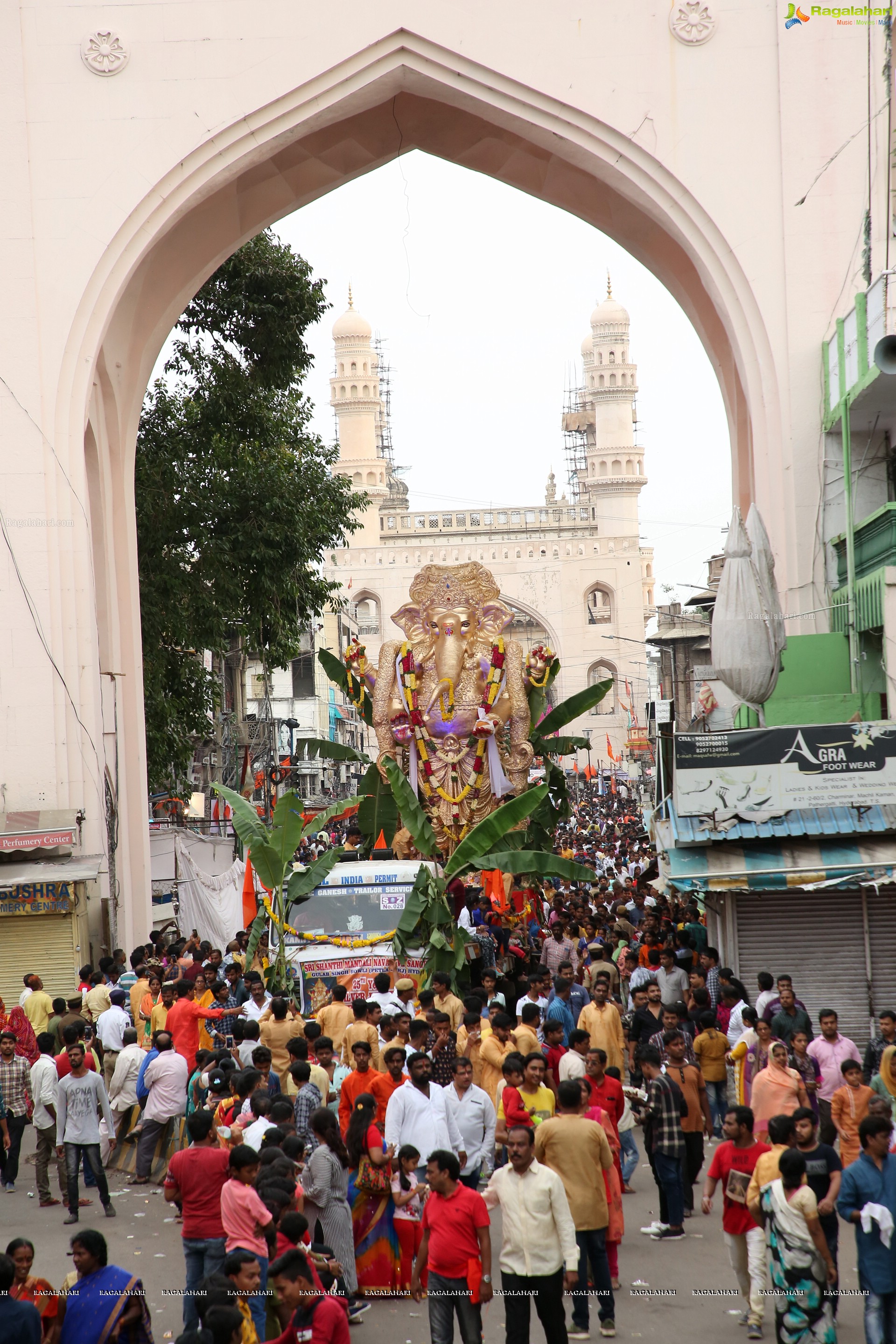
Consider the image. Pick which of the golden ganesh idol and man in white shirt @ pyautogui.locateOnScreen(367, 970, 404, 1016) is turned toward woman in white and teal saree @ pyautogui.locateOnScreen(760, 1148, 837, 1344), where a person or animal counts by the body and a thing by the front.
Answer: the golden ganesh idol

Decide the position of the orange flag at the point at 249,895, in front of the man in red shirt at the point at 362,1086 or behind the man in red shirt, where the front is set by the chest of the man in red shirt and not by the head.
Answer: behind

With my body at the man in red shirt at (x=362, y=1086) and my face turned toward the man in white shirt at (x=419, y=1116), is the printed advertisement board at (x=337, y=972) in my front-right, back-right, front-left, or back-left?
back-left

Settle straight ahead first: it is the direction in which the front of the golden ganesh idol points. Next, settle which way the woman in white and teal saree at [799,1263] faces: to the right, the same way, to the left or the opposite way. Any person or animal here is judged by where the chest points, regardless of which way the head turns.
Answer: the opposite way

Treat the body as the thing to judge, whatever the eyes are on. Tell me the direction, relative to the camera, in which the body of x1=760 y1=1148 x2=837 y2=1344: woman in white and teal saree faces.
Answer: away from the camera
